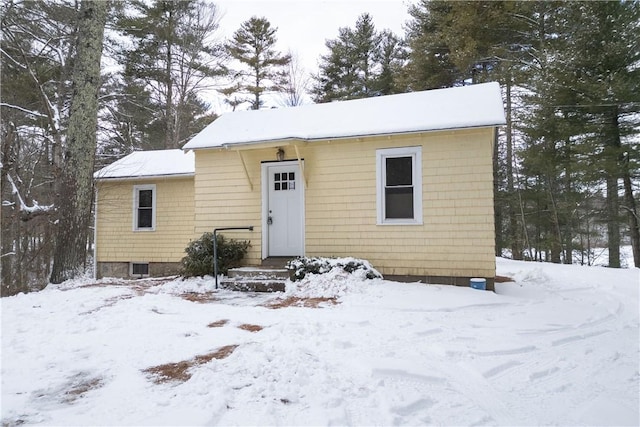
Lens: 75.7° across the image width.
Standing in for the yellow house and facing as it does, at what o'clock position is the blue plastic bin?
The blue plastic bin is roughly at 10 o'clock from the yellow house.

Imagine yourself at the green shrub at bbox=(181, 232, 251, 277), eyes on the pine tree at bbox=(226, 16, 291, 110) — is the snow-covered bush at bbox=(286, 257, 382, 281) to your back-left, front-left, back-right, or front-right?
back-right

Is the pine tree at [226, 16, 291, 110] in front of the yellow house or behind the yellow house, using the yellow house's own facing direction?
behind

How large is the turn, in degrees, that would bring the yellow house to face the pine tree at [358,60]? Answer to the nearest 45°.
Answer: approximately 180°

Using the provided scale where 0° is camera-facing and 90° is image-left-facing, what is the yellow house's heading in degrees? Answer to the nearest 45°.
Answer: approximately 0°

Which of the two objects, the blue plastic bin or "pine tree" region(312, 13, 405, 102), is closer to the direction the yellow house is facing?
the blue plastic bin

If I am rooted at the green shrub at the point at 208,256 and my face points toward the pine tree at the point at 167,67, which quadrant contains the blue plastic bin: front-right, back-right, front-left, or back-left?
back-right

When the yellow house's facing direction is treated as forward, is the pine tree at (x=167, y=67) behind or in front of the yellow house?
behind
